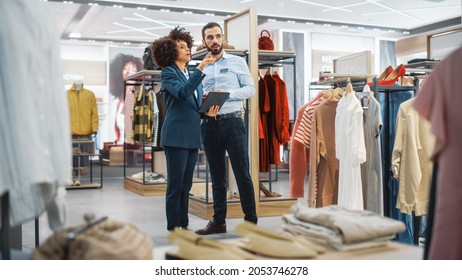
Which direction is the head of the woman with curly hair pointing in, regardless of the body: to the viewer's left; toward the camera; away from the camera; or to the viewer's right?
to the viewer's right

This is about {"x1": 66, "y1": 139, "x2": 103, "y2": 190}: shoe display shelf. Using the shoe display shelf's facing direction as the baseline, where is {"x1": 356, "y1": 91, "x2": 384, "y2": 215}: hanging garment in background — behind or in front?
in front

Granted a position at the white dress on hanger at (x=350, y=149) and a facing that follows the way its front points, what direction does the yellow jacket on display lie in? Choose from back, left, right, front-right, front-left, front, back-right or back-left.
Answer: right

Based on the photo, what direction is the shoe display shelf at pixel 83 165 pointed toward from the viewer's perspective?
toward the camera

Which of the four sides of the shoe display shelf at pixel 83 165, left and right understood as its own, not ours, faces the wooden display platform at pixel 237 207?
front

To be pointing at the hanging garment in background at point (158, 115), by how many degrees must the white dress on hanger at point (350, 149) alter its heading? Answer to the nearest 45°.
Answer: approximately 90° to its right

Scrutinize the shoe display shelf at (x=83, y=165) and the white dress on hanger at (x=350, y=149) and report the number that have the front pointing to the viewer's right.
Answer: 0

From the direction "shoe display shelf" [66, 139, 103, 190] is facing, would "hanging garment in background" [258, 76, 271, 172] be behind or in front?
in front

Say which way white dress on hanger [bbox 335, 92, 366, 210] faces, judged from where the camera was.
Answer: facing the viewer and to the left of the viewer

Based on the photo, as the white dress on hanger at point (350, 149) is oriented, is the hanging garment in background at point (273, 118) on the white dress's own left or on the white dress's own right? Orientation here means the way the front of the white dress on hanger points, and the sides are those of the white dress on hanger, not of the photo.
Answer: on the white dress's own right
